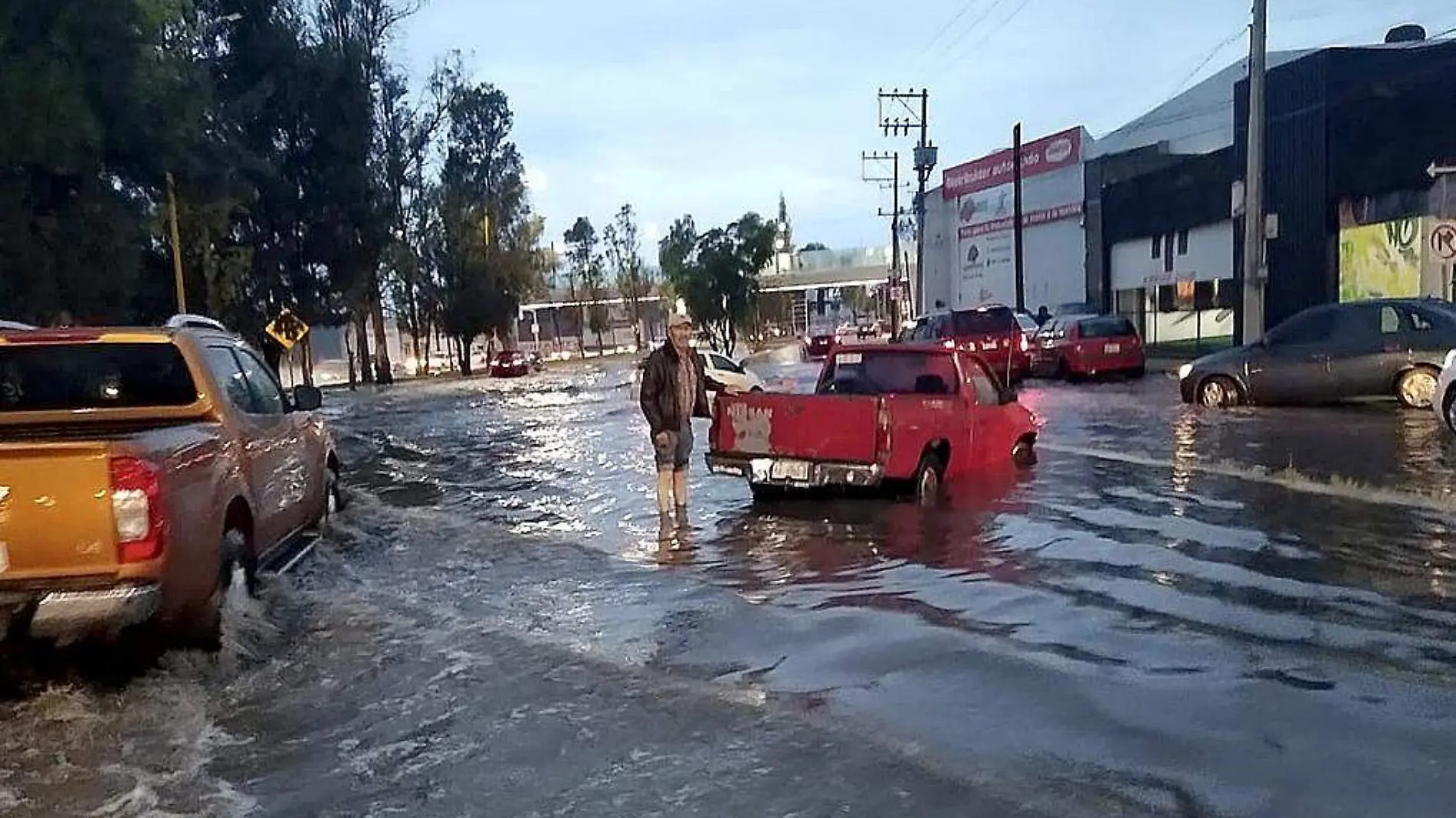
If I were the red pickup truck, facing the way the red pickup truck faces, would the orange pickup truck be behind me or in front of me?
behind

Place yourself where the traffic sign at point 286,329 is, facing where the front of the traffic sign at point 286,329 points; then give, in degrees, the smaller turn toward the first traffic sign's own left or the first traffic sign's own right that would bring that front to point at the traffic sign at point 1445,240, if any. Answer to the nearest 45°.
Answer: approximately 45° to the first traffic sign's own left

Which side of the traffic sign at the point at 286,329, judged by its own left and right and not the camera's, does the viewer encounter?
front

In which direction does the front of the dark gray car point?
to the viewer's left

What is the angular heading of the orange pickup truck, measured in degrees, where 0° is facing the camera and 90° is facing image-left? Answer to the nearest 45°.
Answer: approximately 225°

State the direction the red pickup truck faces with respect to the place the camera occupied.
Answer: facing away from the viewer and to the right of the viewer

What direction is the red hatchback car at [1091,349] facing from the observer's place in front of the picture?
facing away from the viewer and to the left of the viewer

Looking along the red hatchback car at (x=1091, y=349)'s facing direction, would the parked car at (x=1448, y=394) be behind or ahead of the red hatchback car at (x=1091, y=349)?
behind

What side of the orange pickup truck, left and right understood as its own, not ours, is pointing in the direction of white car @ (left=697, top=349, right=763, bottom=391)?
front

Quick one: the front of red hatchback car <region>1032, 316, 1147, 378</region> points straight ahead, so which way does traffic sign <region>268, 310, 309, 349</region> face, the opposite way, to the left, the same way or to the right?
the opposite way

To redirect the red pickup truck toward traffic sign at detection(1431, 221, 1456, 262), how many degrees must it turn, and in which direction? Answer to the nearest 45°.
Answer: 0° — it already faces it
